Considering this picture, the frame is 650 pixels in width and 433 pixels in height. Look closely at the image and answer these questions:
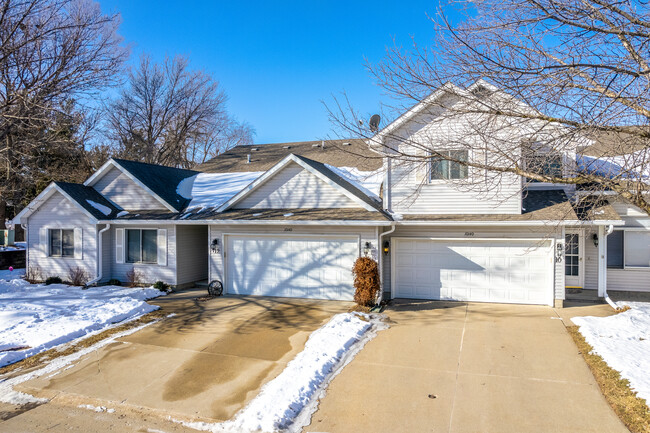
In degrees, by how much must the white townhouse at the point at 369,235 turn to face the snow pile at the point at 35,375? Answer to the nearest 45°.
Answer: approximately 45° to its right

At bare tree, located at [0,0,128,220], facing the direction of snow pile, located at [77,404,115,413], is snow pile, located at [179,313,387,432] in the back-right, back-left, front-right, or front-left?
front-left

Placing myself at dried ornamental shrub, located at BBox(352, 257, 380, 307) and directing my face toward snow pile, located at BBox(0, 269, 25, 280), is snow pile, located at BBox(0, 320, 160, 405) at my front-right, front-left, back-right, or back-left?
front-left

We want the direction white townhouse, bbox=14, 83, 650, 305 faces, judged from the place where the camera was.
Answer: facing the viewer

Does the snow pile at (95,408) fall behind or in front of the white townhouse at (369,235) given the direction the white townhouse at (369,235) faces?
in front

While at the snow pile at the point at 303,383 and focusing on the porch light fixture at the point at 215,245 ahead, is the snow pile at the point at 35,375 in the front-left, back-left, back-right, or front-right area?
front-left

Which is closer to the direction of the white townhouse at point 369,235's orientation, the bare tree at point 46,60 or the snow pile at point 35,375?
the snow pile

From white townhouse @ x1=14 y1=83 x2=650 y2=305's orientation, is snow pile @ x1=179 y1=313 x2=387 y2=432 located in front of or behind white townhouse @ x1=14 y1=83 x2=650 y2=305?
in front

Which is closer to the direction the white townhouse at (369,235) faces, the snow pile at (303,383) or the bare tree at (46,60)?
the snow pile

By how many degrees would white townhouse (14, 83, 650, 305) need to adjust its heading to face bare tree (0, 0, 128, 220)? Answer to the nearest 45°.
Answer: approximately 90° to its right
